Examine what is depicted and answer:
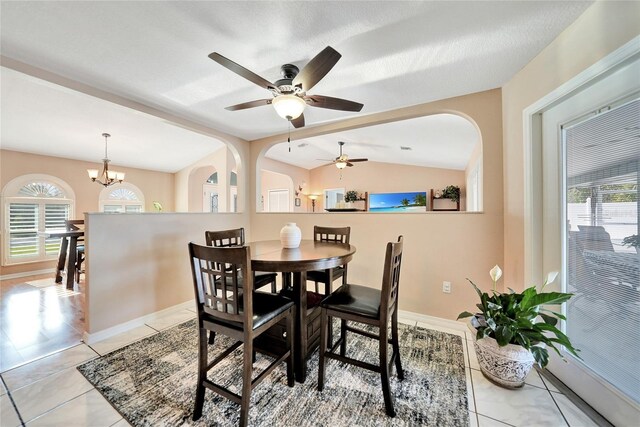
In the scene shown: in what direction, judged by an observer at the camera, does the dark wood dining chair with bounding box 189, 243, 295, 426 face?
facing away from the viewer and to the right of the viewer

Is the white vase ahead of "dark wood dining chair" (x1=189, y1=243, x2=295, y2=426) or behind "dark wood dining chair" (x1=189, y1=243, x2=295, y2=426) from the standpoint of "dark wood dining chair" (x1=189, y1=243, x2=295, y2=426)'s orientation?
ahead

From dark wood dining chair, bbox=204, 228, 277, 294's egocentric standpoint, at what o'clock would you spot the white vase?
The white vase is roughly at 12 o'clock from the dark wood dining chair.

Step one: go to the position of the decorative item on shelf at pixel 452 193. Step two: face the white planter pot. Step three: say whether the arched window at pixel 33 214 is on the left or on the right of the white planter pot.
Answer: right

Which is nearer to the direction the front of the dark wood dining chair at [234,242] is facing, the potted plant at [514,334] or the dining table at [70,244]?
the potted plant

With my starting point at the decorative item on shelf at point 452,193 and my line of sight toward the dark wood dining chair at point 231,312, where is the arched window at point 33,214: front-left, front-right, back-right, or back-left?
front-right

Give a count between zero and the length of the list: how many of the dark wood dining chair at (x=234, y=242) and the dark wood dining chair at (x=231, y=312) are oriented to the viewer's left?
0

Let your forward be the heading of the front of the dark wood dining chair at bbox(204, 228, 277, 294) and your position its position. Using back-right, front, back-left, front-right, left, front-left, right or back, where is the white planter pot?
front

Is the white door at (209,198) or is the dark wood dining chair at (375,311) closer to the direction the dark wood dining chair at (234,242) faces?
the dark wood dining chair

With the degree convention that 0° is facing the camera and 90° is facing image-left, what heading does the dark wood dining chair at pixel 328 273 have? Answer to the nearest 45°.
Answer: approximately 45°

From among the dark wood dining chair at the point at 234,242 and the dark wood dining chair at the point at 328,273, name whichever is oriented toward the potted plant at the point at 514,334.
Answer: the dark wood dining chair at the point at 234,242

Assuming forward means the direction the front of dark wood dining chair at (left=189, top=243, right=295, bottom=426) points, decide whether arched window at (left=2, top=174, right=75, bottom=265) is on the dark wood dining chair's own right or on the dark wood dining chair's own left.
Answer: on the dark wood dining chair's own left

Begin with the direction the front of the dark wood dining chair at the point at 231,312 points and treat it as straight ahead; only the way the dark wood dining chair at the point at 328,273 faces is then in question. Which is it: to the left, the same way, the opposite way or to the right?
the opposite way

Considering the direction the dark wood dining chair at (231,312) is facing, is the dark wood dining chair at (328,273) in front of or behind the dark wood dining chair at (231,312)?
in front

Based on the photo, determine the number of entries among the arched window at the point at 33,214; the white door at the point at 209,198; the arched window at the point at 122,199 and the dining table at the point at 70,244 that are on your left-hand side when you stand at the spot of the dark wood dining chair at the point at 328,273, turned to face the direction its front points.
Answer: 0

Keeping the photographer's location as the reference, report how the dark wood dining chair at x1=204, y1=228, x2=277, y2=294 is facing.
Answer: facing the viewer and to the right of the viewer

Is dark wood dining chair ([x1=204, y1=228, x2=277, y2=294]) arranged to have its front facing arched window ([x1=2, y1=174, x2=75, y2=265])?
no

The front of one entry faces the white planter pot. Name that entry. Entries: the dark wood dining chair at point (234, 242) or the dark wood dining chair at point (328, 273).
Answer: the dark wood dining chair at point (234, 242)

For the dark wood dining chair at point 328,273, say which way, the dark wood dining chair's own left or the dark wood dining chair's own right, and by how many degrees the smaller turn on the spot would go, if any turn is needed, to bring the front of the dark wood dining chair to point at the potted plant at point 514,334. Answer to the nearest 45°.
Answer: approximately 90° to the dark wood dining chair's own left
